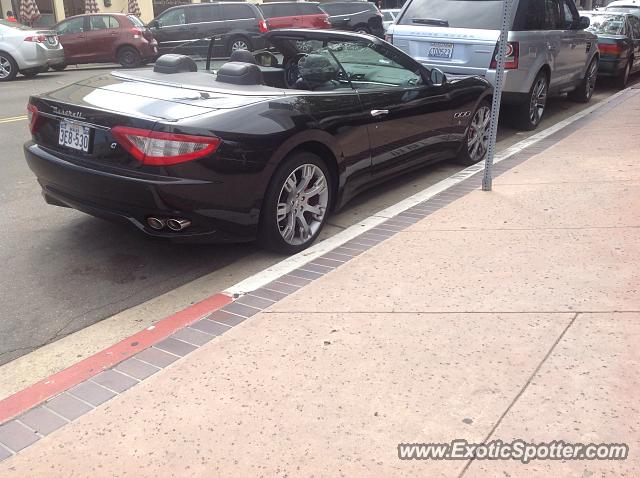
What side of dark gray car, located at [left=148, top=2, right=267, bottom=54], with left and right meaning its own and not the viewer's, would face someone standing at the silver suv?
left

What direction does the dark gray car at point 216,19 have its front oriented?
to the viewer's left

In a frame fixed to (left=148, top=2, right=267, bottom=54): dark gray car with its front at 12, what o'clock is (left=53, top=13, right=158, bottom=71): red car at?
The red car is roughly at 12 o'clock from the dark gray car.

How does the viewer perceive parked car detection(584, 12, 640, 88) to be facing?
facing away from the viewer and to the right of the viewer

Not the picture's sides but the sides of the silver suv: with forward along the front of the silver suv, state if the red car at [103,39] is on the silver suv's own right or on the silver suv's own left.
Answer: on the silver suv's own left

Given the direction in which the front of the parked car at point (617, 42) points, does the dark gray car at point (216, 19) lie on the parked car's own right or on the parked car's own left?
on the parked car's own left

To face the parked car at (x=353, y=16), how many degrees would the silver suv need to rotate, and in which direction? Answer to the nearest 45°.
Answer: approximately 45° to its left

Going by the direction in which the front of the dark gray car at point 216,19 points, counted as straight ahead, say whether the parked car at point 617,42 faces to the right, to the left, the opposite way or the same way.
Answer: the opposite way

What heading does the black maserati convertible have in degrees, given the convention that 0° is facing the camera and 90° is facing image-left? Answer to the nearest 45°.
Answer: approximately 225°

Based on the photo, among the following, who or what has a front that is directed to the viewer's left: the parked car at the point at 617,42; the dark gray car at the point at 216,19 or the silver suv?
the dark gray car

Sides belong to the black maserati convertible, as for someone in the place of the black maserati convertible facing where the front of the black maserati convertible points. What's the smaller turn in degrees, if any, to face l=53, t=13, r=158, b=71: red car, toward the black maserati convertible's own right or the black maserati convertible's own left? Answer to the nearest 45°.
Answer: approximately 45° to the black maserati convertible's own left

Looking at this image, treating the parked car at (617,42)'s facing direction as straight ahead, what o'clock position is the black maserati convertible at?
The black maserati convertible is roughly at 5 o'clock from the parked car.

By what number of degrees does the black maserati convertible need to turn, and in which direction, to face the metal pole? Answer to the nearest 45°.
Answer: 0° — it already faces it
